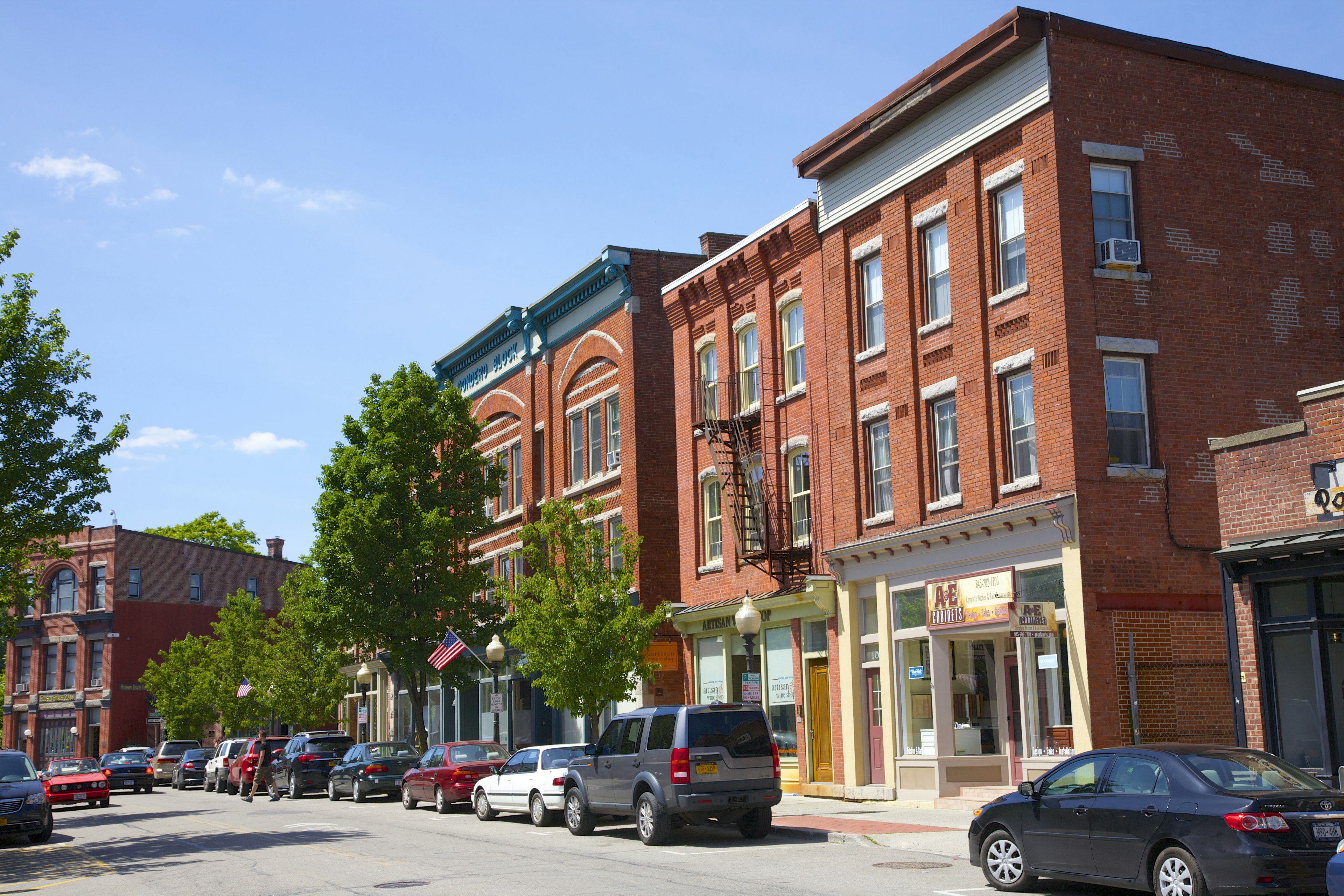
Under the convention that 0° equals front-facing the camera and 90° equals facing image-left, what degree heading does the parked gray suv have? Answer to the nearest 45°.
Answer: approximately 135°

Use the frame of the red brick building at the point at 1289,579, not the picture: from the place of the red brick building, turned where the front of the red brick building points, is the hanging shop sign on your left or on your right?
on your right

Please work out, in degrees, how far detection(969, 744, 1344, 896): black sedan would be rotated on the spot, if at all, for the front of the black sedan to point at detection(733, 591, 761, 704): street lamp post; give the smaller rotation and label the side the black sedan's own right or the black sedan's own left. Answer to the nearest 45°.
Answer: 0° — it already faces it

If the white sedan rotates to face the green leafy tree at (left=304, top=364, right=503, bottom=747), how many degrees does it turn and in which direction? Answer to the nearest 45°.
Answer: approximately 45° to its right

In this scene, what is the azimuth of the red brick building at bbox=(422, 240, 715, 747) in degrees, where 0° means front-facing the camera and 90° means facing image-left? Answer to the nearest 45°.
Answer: approximately 45°

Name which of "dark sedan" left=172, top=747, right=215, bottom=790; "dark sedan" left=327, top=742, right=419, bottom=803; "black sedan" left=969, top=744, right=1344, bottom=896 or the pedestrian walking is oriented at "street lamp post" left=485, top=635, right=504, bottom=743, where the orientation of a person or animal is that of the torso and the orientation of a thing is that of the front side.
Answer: the black sedan

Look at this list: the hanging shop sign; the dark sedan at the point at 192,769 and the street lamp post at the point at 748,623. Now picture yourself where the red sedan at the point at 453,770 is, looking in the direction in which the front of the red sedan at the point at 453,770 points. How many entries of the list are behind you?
2

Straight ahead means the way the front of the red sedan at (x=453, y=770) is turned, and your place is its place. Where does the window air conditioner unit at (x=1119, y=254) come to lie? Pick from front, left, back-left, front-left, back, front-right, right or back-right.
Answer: back

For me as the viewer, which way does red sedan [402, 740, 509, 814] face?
facing away from the viewer and to the left of the viewer

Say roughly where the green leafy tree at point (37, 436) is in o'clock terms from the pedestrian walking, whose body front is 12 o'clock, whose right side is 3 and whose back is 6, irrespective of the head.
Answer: The green leafy tree is roughly at 10 o'clock from the pedestrian walking.

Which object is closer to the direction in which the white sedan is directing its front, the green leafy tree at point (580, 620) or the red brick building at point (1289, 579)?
the green leafy tree

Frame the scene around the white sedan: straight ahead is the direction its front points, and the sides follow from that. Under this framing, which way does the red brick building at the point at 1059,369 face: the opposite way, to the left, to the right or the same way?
to the left

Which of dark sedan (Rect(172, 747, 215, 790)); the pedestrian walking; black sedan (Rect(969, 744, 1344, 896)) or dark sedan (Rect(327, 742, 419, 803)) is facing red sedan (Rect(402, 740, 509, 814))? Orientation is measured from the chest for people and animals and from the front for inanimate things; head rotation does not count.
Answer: the black sedan

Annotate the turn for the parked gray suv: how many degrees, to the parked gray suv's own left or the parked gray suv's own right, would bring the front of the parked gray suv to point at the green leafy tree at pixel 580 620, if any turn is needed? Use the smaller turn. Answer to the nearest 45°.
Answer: approximately 45° to the parked gray suv's own right

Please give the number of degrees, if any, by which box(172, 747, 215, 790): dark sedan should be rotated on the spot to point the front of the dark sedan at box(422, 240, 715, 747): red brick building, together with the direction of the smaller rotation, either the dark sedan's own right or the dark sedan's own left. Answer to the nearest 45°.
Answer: approximately 180°

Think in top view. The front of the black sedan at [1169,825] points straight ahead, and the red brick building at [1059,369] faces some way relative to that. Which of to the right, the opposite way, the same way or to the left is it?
to the left

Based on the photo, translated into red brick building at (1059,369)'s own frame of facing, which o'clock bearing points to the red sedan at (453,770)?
The red sedan is roughly at 2 o'clock from the red brick building.

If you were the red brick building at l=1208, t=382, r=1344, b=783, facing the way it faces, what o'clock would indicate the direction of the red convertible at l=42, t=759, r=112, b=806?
The red convertible is roughly at 2 o'clock from the red brick building.
